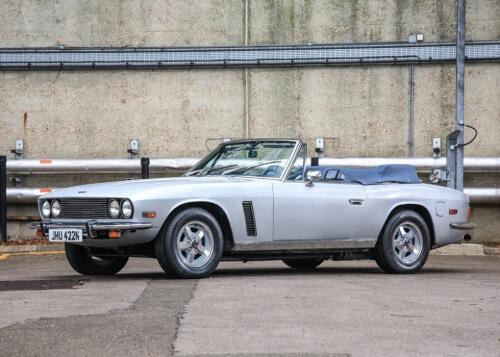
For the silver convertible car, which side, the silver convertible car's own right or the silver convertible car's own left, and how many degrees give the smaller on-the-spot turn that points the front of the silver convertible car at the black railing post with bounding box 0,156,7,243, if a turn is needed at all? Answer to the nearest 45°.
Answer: approximately 90° to the silver convertible car's own right

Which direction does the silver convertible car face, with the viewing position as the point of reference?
facing the viewer and to the left of the viewer

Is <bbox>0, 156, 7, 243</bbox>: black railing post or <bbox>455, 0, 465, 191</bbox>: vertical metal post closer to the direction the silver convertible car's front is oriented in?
the black railing post

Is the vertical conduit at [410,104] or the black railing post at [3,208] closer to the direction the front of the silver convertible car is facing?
the black railing post

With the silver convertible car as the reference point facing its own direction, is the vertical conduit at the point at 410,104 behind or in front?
behind

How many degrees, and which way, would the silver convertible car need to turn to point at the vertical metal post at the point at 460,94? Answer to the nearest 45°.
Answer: approximately 180°
